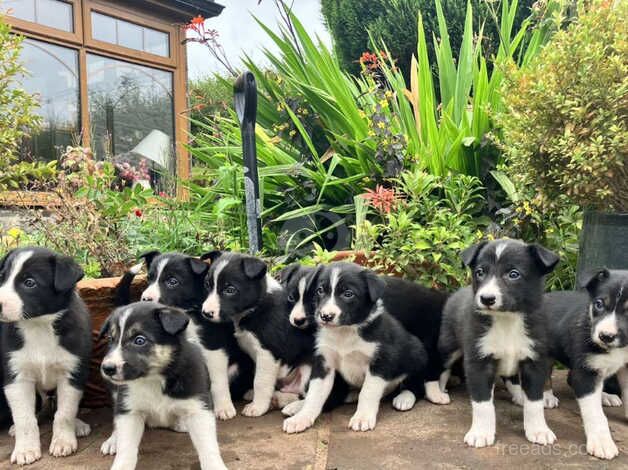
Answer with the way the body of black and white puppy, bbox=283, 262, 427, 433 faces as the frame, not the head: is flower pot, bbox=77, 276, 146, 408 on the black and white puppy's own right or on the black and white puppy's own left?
on the black and white puppy's own right

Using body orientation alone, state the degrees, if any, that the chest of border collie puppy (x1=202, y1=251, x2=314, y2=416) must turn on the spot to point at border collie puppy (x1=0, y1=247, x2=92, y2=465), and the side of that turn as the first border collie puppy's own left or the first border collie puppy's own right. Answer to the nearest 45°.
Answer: approximately 45° to the first border collie puppy's own right

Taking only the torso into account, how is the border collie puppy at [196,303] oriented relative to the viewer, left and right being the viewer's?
facing the viewer and to the left of the viewer

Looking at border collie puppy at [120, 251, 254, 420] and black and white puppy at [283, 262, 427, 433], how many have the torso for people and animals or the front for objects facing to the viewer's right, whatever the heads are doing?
0

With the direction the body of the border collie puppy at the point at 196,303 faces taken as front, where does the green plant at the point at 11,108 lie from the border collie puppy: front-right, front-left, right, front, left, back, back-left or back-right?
right

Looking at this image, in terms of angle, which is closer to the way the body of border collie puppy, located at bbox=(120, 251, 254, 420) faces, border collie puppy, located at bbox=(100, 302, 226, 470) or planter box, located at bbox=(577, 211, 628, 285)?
the border collie puppy

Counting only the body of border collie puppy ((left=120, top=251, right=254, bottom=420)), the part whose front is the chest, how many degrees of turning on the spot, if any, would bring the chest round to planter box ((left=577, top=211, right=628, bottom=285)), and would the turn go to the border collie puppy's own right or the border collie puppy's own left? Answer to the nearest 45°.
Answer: approximately 135° to the border collie puppy's own left

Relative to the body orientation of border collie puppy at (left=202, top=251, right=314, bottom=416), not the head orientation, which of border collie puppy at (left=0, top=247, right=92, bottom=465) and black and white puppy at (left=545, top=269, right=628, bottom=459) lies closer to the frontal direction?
the border collie puppy

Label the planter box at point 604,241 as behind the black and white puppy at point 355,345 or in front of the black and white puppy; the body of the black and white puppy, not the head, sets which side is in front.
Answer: behind

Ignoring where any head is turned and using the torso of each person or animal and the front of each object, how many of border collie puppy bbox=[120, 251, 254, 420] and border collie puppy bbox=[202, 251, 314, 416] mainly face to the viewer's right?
0
